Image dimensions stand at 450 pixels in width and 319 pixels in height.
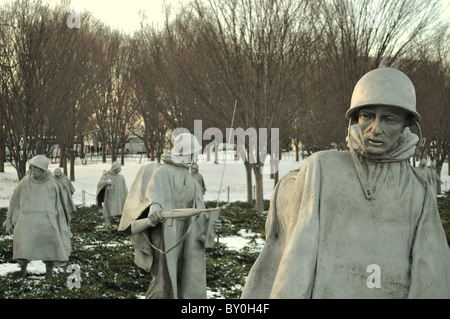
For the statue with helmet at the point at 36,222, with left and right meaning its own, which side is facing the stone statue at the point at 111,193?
back

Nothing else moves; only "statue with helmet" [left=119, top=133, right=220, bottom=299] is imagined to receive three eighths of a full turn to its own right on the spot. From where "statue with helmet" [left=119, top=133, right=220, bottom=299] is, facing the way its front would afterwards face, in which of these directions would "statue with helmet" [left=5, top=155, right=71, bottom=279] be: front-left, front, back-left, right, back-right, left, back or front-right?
front-right

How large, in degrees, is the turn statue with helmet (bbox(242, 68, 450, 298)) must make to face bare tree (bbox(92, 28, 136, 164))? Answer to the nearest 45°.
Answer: approximately 180°

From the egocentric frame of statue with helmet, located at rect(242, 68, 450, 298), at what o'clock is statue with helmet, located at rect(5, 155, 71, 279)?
statue with helmet, located at rect(5, 155, 71, 279) is roughly at 5 o'clock from statue with helmet, located at rect(242, 68, 450, 298).

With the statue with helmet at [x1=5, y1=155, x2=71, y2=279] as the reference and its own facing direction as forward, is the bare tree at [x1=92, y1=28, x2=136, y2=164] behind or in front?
behind

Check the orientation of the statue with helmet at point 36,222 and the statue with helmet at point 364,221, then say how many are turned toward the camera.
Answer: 2

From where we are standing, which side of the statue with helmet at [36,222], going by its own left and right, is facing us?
front
